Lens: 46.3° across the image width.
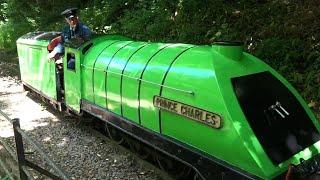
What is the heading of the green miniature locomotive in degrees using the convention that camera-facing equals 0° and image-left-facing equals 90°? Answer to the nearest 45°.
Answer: approximately 315°
